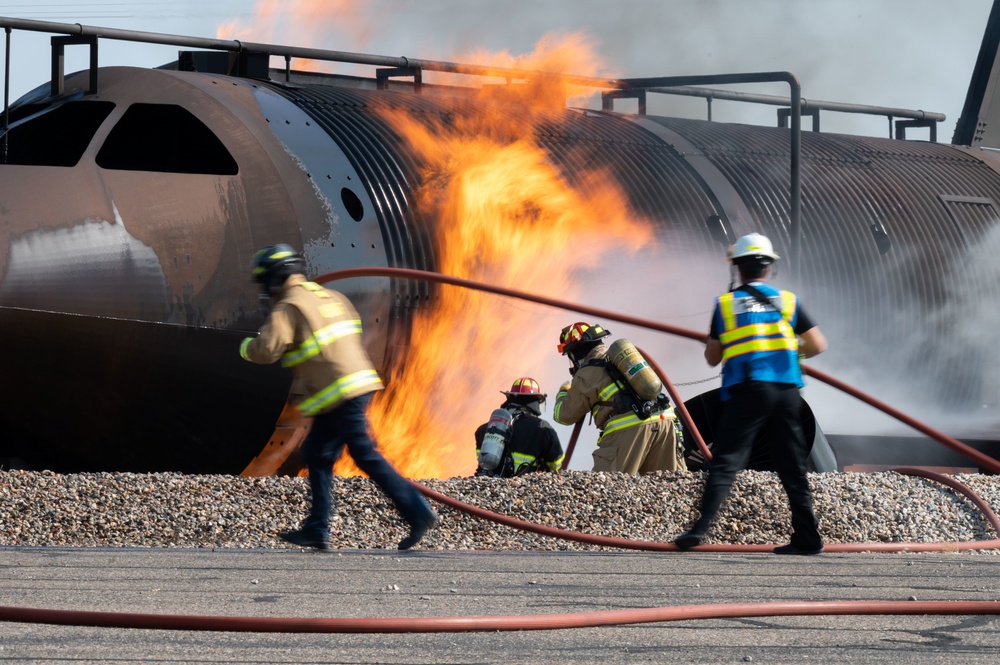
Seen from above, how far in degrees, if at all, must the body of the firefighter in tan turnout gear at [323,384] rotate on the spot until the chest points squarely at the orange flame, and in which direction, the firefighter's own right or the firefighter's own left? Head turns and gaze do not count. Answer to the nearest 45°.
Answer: approximately 45° to the firefighter's own right

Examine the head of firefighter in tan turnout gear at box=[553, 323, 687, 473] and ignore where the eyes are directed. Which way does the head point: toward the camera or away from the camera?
away from the camera

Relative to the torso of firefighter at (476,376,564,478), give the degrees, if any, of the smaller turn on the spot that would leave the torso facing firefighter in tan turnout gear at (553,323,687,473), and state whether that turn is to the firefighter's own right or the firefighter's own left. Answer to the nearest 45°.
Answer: approximately 45° to the firefighter's own right

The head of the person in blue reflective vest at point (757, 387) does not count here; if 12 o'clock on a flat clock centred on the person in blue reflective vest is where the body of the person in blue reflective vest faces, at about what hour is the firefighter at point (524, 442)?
The firefighter is roughly at 11 o'clock from the person in blue reflective vest.

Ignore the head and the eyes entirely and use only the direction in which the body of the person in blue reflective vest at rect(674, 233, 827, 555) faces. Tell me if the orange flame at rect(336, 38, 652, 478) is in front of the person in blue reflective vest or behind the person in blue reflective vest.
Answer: in front

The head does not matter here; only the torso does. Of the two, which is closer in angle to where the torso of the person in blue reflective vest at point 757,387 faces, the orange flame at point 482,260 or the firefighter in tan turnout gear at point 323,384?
the orange flame

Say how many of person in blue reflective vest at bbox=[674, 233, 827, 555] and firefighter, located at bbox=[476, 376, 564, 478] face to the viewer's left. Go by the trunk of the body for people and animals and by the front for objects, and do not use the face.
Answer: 0

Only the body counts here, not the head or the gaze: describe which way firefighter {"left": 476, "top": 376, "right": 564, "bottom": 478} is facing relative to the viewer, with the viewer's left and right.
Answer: facing away from the viewer and to the right of the viewer

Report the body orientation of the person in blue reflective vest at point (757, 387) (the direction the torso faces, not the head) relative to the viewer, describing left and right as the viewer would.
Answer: facing away from the viewer

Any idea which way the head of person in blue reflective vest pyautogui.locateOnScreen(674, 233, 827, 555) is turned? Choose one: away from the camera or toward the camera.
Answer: away from the camera

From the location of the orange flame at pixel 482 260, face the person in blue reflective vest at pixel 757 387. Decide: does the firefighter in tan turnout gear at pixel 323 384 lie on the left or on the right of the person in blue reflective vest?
right

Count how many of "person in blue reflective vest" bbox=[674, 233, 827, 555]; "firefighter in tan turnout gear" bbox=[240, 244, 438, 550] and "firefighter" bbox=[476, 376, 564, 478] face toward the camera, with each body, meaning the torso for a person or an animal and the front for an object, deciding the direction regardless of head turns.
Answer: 0
